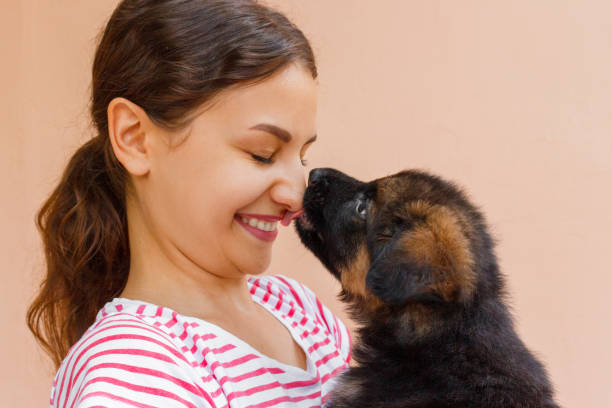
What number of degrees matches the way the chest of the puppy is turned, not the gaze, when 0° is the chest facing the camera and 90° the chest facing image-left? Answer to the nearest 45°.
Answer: approximately 90°

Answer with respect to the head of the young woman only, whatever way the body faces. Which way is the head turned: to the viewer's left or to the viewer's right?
to the viewer's right

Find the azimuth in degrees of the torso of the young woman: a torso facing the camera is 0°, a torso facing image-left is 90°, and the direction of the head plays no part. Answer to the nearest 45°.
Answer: approximately 315°
